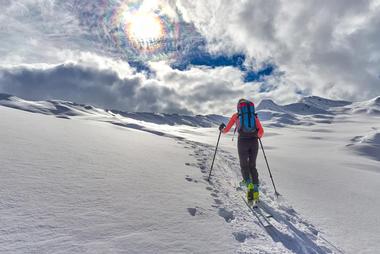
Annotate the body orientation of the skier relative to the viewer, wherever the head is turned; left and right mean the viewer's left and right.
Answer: facing away from the viewer
